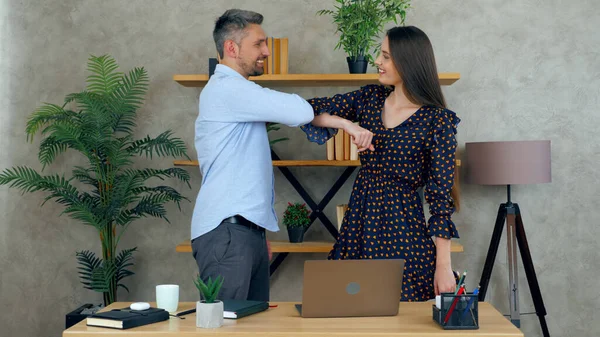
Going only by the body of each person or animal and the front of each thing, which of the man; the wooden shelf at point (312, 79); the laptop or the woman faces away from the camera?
the laptop

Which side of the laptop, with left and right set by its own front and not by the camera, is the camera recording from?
back

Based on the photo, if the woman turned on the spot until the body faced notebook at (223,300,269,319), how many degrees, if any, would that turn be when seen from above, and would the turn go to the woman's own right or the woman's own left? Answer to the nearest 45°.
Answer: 0° — they already face it

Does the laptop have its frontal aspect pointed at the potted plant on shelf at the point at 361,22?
yes

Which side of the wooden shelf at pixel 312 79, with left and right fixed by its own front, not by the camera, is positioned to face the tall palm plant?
right

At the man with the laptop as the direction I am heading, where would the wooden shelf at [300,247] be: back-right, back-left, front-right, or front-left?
back-left

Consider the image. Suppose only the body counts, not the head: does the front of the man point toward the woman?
yes

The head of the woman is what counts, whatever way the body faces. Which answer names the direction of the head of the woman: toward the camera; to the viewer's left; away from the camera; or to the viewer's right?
to the viewer's left

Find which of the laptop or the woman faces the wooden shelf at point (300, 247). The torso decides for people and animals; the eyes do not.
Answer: the laptop

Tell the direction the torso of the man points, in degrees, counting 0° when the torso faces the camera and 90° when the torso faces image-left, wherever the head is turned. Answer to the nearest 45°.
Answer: approximately 270°
